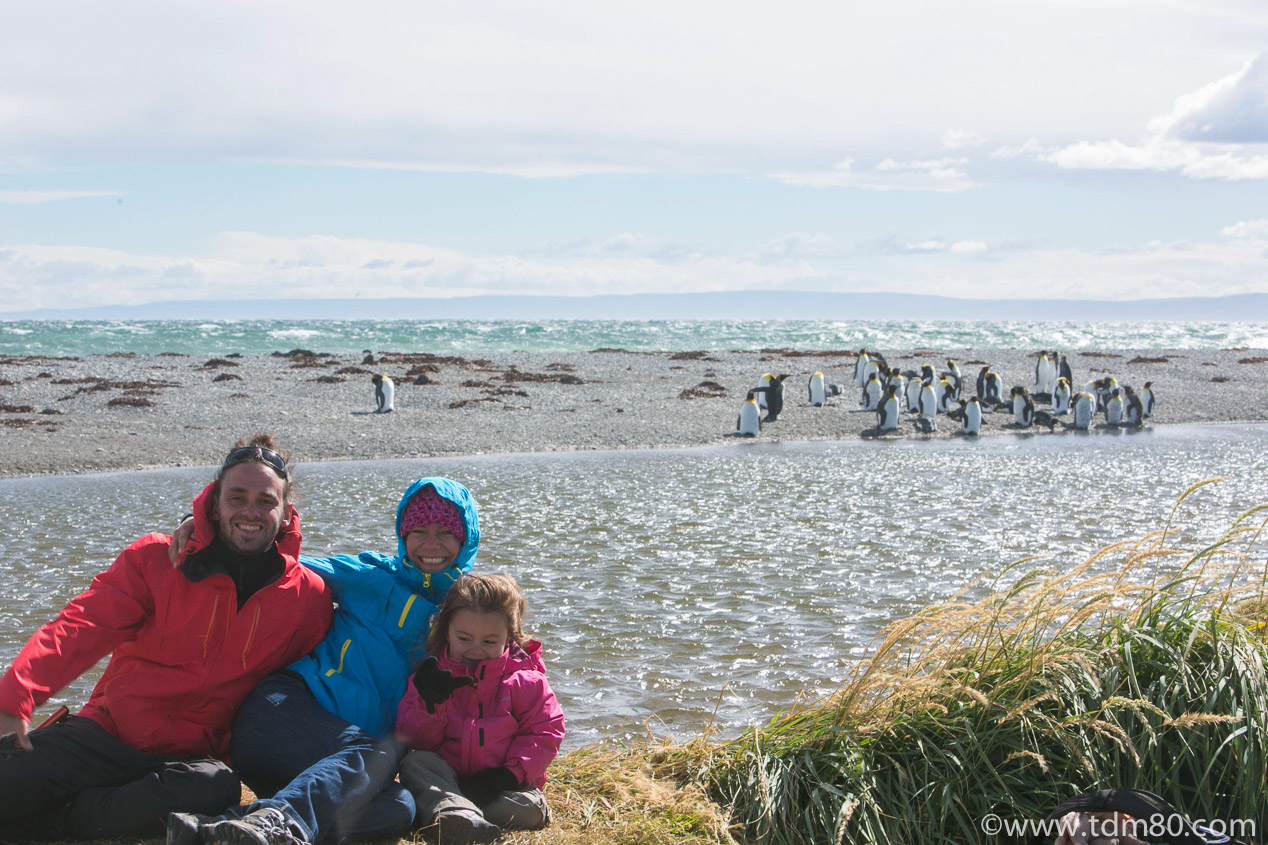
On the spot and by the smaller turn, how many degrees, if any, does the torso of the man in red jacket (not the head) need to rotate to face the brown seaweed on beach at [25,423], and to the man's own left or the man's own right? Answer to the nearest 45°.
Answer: approximately 180°

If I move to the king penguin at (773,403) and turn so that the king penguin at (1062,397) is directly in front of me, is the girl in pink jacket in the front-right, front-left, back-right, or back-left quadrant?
back-right

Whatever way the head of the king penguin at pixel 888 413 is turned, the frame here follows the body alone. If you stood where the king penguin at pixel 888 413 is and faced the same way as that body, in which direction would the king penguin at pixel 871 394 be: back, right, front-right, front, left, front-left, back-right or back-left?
back-left

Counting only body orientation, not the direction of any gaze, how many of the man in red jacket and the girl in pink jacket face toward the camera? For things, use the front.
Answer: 2

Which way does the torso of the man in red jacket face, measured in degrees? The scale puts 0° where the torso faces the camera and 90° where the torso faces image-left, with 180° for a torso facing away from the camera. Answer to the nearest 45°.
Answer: approximately 0°

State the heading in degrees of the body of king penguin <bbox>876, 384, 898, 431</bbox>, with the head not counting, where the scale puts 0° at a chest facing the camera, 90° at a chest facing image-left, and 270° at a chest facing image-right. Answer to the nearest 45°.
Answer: approximately 315°

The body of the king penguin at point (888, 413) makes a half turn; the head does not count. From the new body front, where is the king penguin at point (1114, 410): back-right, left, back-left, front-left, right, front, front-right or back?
right
